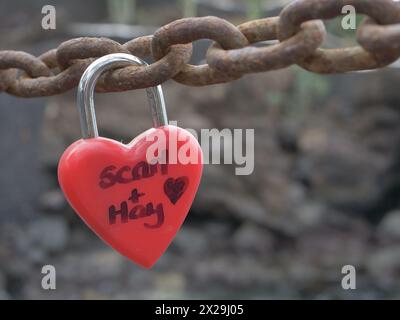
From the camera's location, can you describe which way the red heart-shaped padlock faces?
facing the viewer
